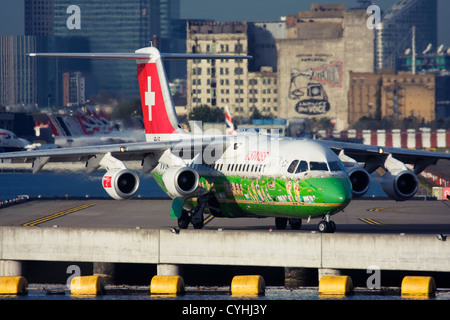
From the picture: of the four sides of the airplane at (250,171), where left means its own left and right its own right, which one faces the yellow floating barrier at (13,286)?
right

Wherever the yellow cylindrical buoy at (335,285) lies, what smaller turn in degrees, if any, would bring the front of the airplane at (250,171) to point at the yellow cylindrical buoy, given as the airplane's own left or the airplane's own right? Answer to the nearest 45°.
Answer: approximately 45° to the airplane's own right

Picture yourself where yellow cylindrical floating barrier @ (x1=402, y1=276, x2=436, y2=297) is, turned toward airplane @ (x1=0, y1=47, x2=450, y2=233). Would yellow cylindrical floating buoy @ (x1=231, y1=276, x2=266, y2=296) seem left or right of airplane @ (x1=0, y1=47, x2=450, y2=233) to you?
left

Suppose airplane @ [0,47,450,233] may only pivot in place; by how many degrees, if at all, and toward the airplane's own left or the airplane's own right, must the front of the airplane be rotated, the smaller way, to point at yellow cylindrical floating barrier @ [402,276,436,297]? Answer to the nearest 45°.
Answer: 0° — it already faces it

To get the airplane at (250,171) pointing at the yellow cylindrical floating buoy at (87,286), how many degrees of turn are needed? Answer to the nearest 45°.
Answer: approximately 90° to its right

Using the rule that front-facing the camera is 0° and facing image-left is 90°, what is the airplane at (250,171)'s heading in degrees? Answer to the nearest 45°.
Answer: approximately 315°
